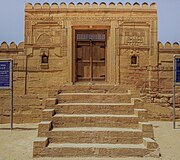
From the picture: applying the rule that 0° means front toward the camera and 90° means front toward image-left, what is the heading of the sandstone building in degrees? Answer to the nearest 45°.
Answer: approximately 0°

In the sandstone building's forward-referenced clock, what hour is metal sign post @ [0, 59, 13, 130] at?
The metal sign post is roughly at 2 o'clock from the sandstone building.
